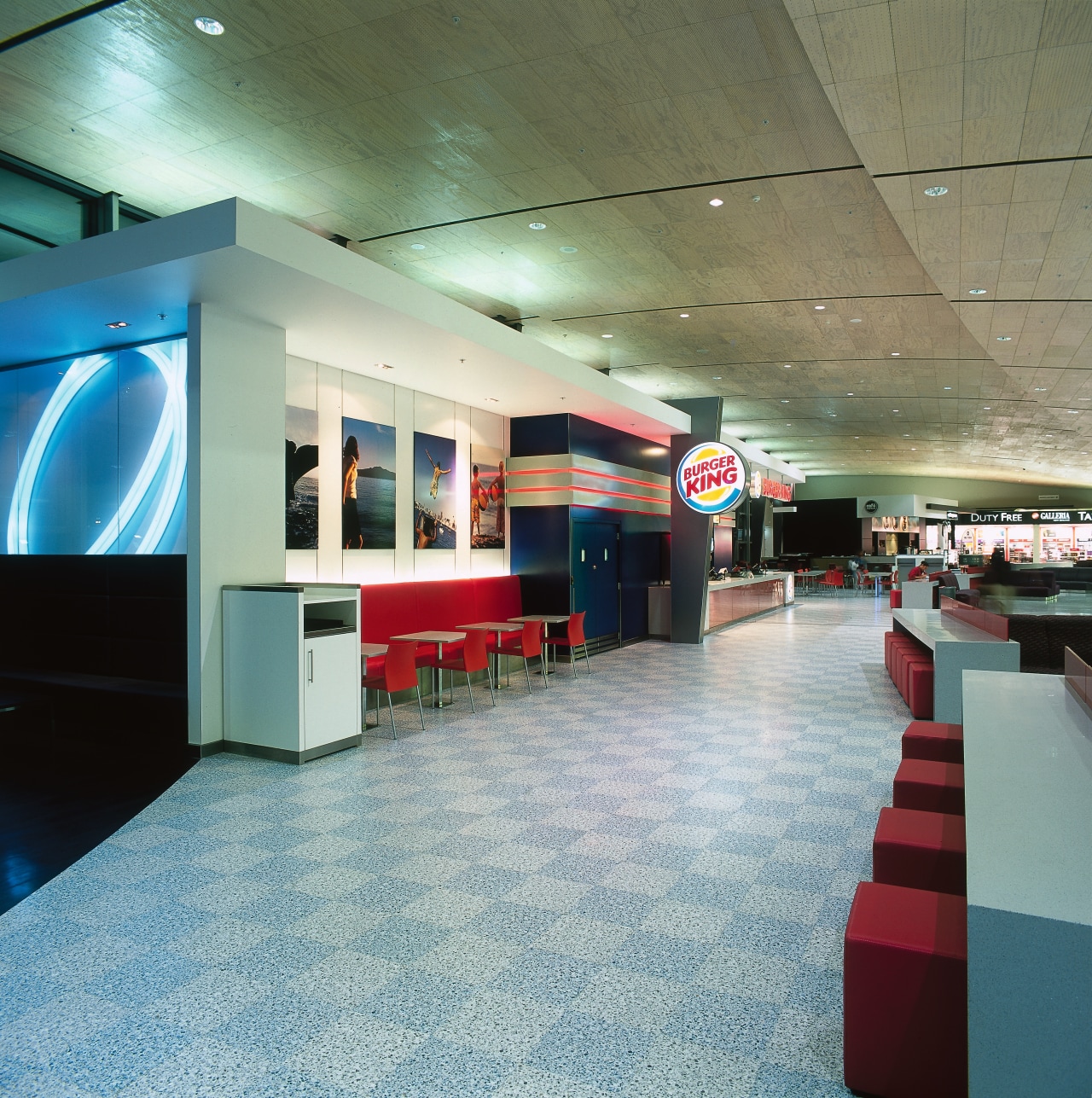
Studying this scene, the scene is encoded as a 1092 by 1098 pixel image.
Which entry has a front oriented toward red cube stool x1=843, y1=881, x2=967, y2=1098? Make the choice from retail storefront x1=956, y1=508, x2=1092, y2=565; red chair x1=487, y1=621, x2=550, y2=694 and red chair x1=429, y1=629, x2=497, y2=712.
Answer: the retail storefront

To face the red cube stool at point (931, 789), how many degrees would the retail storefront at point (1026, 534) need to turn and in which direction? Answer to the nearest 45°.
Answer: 0° — it already faces it

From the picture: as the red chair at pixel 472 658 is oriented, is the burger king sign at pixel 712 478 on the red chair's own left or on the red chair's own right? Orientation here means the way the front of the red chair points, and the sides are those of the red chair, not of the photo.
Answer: on the red chair's own right

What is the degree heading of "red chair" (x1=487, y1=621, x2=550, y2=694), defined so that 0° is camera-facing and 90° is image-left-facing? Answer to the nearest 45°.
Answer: approximately 135°

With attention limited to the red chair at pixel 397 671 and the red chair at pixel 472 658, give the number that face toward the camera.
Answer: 0

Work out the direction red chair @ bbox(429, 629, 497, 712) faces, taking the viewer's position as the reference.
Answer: facing away from the viewer and to the left of the viewer

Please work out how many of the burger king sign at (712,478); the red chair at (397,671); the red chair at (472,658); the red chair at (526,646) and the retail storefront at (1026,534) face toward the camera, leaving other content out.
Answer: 2

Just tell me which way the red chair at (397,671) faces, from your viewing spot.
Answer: facing away from the viewer and to the left of the viewer

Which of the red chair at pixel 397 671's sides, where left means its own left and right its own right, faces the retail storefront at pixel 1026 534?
right
